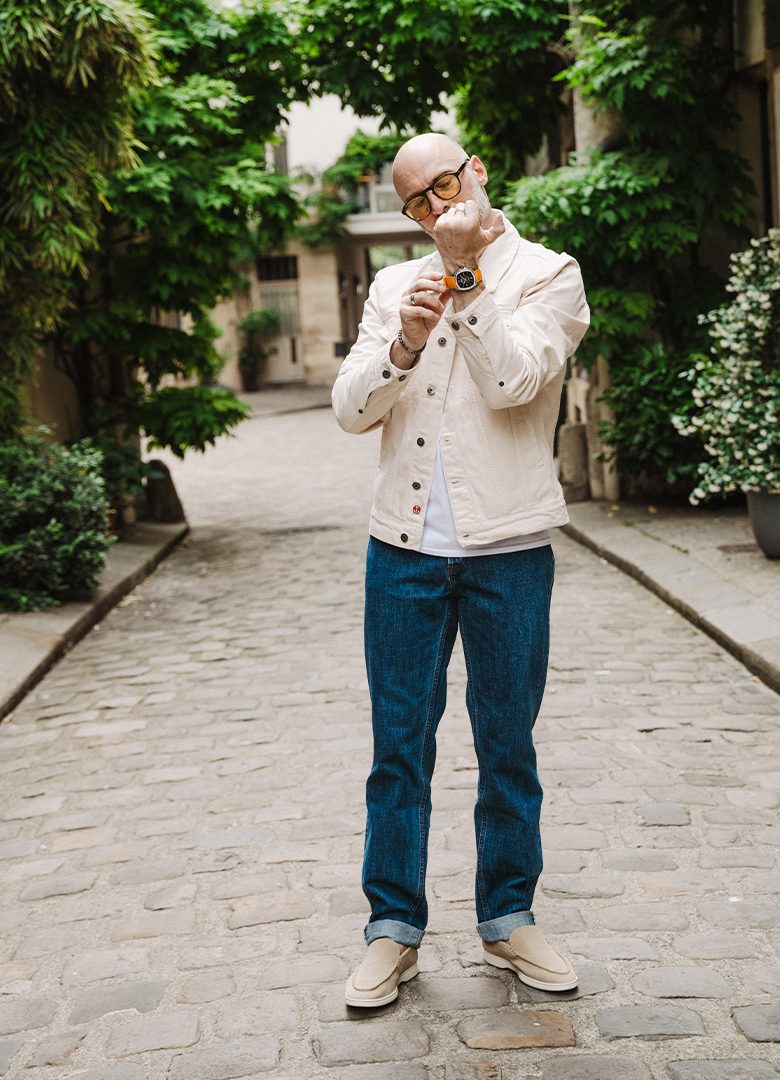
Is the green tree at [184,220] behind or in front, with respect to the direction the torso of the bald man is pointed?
behind

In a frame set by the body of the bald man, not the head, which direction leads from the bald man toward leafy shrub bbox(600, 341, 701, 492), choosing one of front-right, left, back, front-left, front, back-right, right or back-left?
back

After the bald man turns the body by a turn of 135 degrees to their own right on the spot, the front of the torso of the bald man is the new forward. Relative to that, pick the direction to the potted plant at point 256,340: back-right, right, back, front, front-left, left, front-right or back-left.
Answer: front-right

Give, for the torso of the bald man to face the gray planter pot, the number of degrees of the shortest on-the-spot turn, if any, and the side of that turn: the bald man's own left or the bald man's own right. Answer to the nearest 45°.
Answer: approximately 180°

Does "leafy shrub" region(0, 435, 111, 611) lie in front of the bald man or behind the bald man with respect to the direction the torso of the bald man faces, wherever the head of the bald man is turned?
behind

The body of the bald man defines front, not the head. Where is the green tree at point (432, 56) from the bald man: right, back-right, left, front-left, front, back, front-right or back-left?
back

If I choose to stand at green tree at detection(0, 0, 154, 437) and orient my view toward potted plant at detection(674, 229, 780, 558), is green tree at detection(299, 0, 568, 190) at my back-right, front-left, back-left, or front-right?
front-left

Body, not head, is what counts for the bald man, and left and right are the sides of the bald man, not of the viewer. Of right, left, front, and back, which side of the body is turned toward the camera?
front

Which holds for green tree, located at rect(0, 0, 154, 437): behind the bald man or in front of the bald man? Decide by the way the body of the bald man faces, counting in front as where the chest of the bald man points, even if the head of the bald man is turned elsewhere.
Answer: behind

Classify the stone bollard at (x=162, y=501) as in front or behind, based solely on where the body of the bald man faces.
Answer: behind
